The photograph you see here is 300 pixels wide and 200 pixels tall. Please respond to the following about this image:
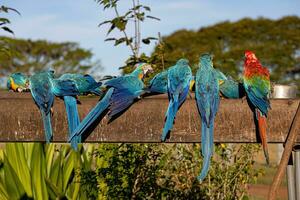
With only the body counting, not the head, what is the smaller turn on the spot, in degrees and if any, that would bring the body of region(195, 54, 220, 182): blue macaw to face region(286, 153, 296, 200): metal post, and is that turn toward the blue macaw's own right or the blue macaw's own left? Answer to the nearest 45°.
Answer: approximately 45° to the blue macaw's own right

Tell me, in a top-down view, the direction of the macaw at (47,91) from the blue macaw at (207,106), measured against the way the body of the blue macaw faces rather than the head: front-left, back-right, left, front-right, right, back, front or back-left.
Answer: left

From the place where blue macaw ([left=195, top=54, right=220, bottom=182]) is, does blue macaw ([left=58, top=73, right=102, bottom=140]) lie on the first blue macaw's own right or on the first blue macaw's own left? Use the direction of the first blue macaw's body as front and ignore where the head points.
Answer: on the first blue macaw's own left

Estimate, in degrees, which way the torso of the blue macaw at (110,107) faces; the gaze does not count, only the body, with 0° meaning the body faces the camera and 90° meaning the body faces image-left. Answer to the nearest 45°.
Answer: approximately 225°

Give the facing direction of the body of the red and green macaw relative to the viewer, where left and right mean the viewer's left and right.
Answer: facing away from the viewer and to the left of the viewer

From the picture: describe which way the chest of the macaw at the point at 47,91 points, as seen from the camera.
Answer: away from the camera

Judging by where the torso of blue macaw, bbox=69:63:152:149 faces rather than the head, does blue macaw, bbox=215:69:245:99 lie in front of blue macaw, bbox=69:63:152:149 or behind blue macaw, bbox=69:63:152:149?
in front

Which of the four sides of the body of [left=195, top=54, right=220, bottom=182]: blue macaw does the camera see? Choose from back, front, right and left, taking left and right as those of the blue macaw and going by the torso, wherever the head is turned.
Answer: back

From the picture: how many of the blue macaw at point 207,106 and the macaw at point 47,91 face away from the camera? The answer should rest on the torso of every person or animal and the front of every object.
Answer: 2
